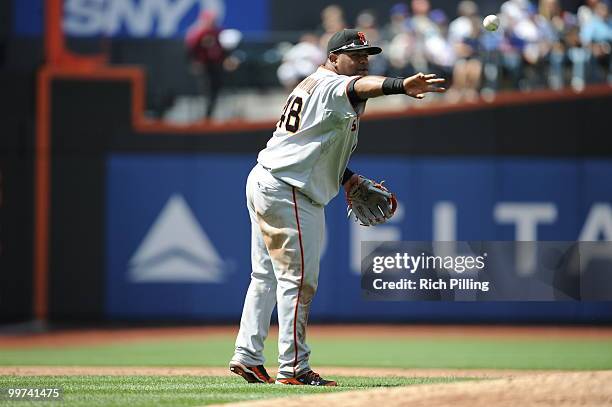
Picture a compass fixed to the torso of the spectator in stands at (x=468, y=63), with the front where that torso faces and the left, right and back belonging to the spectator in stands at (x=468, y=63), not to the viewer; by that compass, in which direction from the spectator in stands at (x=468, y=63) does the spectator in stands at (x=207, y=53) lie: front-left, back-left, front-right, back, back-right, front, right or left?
right

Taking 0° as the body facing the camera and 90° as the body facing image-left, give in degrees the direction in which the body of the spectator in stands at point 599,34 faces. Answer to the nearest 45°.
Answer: approximately 0°

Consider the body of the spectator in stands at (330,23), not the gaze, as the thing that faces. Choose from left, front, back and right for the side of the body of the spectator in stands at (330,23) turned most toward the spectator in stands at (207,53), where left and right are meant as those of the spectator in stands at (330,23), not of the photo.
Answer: right

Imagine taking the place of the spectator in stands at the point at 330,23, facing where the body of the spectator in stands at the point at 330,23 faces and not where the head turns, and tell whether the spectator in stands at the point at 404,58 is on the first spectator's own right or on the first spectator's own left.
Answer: on the first spectator's own left

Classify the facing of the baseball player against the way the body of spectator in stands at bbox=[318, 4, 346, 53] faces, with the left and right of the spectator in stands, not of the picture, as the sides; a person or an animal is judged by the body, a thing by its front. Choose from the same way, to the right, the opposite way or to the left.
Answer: to the left

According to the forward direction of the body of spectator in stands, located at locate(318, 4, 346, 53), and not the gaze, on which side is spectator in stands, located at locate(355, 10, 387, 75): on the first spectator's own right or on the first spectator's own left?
on the first spectator's own left

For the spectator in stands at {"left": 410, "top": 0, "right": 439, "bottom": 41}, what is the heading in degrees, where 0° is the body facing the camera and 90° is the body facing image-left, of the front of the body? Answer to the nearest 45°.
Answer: approximately 0°

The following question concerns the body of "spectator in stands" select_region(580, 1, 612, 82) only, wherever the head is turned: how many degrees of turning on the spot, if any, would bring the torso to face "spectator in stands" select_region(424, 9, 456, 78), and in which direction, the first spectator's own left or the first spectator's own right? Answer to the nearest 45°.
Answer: approximately 90° to the first spectator's own right

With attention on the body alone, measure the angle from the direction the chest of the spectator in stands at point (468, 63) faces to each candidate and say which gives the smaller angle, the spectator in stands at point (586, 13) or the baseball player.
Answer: the baseball player

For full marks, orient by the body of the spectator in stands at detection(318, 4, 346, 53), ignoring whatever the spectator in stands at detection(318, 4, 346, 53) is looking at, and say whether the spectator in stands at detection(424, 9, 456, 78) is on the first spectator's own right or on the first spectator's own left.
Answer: on the first spectator's own left

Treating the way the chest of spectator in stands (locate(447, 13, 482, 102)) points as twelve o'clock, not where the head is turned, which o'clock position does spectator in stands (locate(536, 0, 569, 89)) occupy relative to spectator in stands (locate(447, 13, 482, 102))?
spectator in stands (locate(536, 0, 569, 89)) is roughly at 9 o'clock from spectator in stands (locate(447, 13, 482, 102)).

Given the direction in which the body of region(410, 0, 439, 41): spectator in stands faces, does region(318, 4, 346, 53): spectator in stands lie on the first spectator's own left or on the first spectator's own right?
on the first spectator's own right

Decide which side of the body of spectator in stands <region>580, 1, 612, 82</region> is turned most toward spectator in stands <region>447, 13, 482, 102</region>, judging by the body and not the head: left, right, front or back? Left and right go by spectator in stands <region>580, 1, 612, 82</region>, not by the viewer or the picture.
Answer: right

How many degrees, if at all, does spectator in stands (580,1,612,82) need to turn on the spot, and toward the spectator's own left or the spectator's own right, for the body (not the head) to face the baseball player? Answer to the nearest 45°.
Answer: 0° — they already face them

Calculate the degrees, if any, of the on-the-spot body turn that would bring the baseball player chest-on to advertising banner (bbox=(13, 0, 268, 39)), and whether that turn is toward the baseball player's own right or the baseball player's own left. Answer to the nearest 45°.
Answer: approximately 90° to the baseball player's own left

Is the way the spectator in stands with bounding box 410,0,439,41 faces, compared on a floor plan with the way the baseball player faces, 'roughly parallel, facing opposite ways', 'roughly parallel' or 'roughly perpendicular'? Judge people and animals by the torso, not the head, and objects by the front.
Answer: roughly perpendicular
